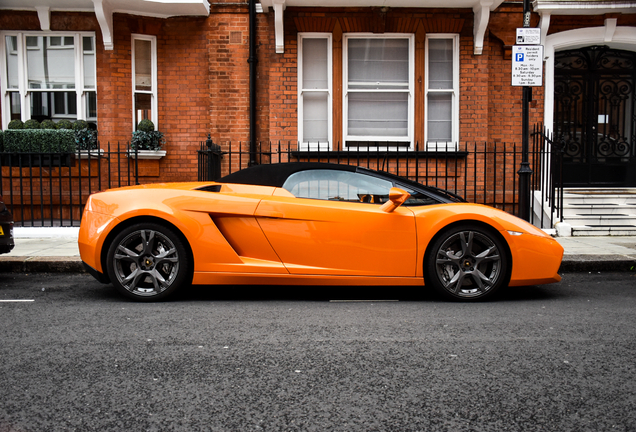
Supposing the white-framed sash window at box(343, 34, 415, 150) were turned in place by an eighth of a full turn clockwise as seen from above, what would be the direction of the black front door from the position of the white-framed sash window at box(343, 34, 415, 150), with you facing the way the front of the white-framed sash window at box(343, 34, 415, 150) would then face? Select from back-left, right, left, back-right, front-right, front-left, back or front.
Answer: back-left

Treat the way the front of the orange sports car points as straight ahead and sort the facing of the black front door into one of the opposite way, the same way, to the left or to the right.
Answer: to the right

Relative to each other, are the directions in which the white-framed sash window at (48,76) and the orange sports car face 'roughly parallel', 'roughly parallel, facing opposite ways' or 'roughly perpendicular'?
roughly perpendicular

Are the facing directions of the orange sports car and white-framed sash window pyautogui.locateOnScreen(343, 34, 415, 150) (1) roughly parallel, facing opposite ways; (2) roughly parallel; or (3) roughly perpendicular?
roughly perpendicular

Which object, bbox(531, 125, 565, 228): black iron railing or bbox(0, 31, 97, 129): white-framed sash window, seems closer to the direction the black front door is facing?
the black iron railing

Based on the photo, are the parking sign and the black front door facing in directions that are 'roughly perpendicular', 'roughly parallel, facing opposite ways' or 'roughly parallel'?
roughly parallel

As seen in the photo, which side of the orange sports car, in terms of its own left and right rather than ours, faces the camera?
right

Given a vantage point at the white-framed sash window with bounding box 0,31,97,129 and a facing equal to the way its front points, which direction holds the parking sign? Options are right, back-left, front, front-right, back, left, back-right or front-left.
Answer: front-left

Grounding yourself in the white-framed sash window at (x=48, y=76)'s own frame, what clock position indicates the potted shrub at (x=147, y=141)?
The potted shrub is roughly at 10 o'clock from the white-framed sash window.

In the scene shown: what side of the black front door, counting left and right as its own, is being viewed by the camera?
front

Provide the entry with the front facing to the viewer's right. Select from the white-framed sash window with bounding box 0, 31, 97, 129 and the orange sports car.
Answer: the orange sports car

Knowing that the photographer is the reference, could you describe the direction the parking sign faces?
facing the viewer

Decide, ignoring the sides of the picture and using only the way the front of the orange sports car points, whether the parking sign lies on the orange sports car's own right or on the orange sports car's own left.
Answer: on the orange sports car's own left
